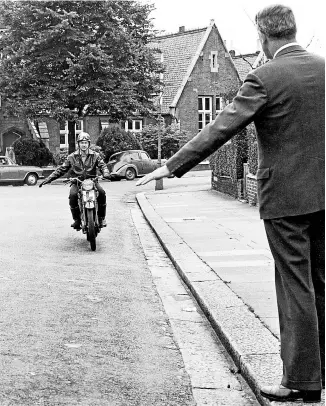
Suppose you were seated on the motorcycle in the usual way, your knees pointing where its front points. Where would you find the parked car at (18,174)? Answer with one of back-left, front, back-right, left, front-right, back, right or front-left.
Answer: back

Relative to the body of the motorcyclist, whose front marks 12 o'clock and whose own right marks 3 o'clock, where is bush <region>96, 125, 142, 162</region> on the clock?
The bush is roughly at 6 o'clock from the motorcyclist.

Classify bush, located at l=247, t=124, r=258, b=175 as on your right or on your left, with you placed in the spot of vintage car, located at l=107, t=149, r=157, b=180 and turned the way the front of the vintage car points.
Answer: on your right

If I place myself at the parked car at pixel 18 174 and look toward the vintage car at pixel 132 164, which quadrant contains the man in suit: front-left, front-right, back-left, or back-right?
back-right

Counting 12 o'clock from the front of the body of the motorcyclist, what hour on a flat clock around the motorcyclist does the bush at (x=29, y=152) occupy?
The bush is roughly at 6 o'clock from the motorcyclist.

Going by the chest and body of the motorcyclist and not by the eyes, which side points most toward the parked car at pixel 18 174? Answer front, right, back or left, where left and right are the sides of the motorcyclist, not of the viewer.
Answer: back

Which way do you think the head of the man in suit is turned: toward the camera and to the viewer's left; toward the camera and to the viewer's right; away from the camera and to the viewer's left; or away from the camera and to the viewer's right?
away from the camera and to the viewer's left

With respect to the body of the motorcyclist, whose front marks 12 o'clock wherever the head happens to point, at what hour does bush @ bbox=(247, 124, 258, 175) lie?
The bush is roughly at 7 o'clock from the motorcyclist.

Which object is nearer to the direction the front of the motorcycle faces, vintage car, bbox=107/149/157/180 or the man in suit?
the man in suit

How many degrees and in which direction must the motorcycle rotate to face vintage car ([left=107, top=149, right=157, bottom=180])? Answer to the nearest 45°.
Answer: approximately 180°

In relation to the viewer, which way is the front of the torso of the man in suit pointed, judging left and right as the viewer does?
facing away from the viewer and to the left of the viewer

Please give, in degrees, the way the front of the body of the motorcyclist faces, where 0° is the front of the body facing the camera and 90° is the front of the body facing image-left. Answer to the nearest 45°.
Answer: approximately 0°

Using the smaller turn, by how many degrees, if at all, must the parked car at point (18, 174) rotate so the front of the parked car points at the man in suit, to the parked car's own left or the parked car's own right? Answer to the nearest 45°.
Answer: approximately 90° to the parked car's own right
